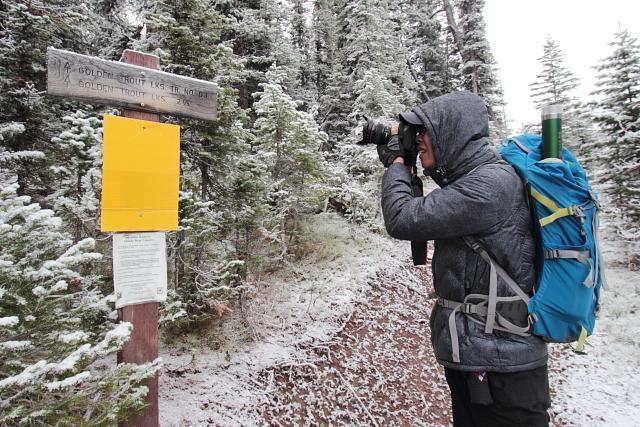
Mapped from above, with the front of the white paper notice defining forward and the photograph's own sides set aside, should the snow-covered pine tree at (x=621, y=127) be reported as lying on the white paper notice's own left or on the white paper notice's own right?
on the white paper notice's own left

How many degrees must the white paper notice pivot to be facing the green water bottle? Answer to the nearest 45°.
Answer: approximately 45° to its left

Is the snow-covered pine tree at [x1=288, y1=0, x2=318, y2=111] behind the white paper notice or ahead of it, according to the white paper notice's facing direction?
behind

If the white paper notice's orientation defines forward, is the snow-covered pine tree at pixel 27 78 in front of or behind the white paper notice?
behind

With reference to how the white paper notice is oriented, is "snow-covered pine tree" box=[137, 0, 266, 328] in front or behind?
behind

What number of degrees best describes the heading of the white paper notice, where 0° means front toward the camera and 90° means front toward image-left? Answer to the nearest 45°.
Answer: approximately 0°

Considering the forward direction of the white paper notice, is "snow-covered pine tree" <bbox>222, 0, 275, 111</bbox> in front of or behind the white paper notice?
behind

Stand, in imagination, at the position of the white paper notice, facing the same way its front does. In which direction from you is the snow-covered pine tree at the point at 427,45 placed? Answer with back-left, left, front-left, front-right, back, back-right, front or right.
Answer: back-left

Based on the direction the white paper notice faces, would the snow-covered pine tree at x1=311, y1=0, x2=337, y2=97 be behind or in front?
behind
